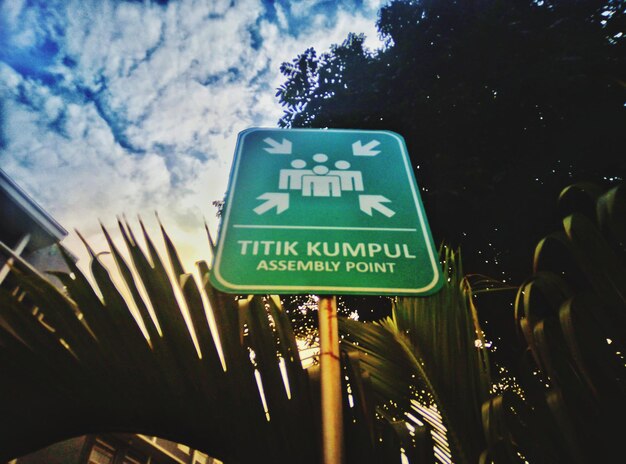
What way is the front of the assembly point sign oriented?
toward the camera
